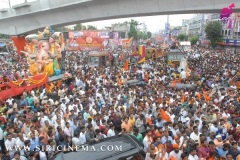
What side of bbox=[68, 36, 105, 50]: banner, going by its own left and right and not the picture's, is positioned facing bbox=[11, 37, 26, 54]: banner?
right

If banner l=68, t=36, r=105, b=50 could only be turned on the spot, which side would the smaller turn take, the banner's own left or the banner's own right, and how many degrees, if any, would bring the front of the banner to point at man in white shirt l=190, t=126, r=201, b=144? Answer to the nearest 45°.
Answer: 0° — it already faces them

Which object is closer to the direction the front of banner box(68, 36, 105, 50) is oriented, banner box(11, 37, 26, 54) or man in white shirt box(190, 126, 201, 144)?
the man in white shirt

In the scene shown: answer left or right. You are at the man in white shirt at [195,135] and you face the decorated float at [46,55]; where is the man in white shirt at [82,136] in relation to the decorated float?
left

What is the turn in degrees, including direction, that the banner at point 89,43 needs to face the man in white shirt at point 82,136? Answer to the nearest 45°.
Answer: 0° — it already faces them

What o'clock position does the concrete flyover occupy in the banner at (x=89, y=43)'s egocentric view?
The concrete flyover is roughly at 12 o'clock from the banner.

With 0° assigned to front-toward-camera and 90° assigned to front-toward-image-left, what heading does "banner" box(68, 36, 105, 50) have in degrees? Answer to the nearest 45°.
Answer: approximately 0°

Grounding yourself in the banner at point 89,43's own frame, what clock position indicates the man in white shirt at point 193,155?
The man in white shirt is roughly at 12 o'clock from the banner.
